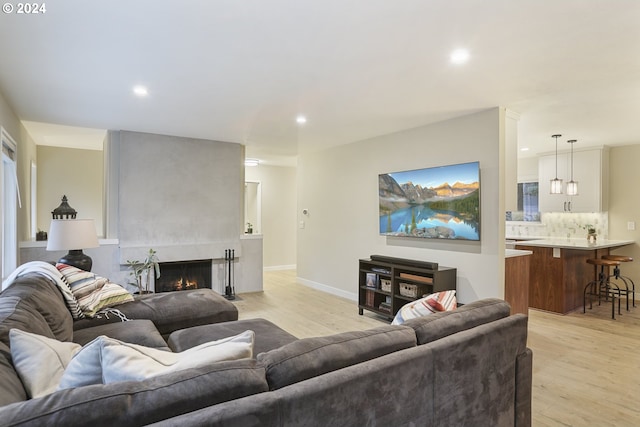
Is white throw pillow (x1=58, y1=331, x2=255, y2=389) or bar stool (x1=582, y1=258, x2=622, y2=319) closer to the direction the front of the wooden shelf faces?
the white throw pillow

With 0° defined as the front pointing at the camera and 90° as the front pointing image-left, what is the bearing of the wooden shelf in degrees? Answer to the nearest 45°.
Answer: approximately 45°

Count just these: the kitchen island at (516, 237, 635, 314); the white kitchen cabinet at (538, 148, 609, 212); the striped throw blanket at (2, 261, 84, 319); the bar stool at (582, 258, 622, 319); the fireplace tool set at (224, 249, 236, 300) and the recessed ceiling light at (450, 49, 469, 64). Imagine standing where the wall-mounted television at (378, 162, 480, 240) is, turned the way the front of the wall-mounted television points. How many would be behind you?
3

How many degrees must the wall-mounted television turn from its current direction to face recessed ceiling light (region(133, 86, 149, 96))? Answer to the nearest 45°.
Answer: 0° — it already faces it

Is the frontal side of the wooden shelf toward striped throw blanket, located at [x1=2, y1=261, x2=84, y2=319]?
yes

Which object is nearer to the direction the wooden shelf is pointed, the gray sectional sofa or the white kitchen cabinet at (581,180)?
the gray sectional sofa

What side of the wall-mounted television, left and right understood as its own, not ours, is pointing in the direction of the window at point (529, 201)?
back

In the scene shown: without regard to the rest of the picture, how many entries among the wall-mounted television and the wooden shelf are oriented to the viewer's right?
0

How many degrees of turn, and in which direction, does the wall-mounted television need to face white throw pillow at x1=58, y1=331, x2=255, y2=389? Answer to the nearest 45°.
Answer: approximately 45° to its left

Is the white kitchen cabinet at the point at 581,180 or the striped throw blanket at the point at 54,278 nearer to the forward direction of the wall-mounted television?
the striped throw blanket
